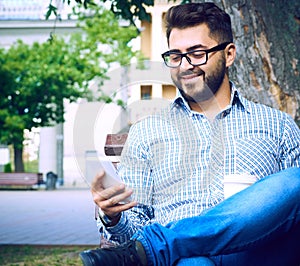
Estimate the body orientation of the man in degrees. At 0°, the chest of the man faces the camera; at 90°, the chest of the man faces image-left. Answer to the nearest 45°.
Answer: approximately 0°

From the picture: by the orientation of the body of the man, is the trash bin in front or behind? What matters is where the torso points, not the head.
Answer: behind

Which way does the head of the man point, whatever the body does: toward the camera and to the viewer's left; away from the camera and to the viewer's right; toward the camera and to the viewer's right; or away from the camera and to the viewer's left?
toward the camera and to the viewer's left

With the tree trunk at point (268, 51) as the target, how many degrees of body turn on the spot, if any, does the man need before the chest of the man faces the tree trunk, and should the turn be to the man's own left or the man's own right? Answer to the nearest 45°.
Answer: approximately 180°

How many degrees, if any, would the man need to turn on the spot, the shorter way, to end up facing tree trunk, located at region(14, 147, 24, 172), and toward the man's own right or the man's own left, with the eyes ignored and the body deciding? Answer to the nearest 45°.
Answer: approximately 180°

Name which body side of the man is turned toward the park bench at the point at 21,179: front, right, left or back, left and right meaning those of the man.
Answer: back
